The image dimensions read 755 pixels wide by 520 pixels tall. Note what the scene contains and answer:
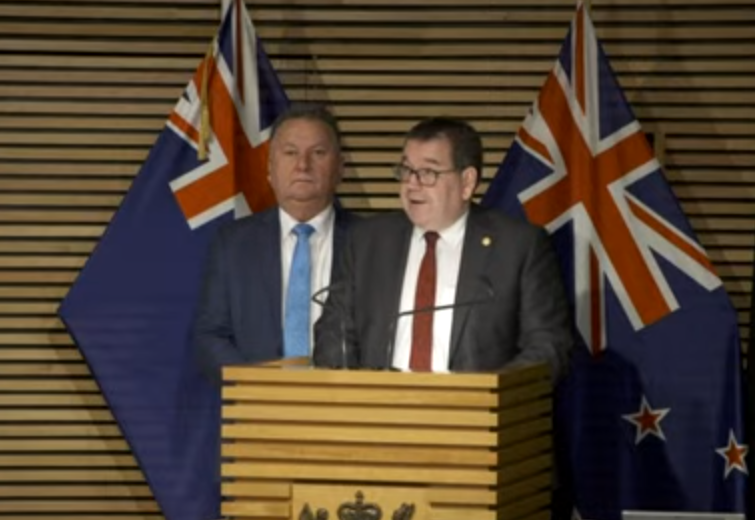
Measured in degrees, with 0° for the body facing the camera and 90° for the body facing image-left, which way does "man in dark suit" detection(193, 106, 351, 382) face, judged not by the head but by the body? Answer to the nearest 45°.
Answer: approximately 0°
